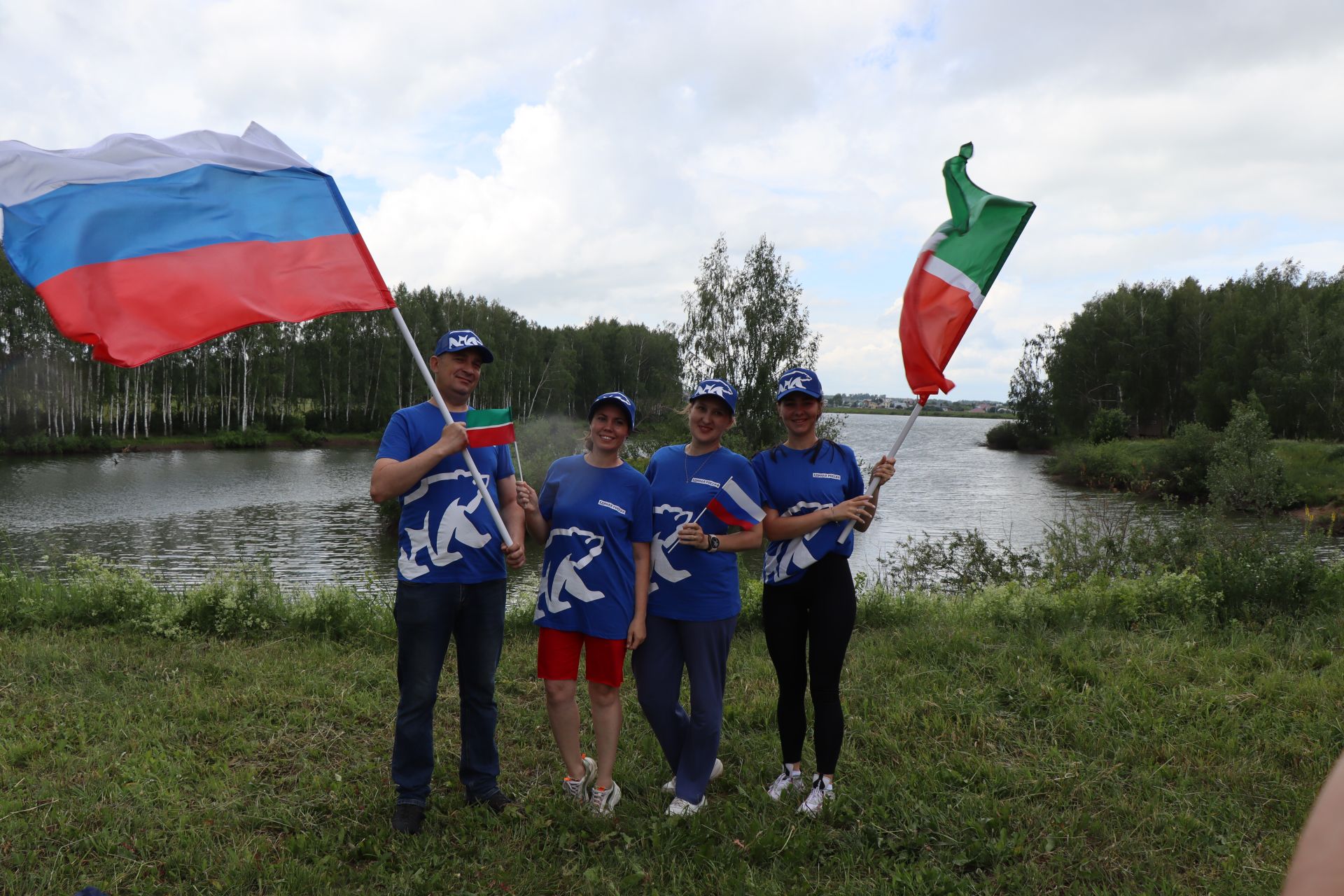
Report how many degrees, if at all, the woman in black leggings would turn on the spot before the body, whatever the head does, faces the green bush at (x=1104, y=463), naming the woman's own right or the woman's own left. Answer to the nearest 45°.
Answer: approximately 180°

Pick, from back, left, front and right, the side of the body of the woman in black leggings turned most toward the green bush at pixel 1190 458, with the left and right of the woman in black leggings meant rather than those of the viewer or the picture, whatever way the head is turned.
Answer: back

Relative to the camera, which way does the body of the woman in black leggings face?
toward the camera

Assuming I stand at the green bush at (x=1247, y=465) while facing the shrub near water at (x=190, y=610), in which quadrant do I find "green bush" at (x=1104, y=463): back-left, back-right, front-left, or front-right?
back-right

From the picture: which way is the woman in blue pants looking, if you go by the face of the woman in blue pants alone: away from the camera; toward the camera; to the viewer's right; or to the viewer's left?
toward the camera

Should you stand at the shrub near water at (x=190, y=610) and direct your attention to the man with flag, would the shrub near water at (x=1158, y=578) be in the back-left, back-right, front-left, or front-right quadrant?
front-left

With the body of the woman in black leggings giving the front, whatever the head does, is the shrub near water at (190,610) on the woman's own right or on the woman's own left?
on the woman's own right

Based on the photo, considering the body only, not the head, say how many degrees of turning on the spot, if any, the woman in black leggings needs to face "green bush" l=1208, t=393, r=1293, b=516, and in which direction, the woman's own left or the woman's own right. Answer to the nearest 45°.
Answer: approximately 135° to the woman's own left

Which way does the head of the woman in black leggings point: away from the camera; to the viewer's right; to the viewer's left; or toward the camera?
toward the camera

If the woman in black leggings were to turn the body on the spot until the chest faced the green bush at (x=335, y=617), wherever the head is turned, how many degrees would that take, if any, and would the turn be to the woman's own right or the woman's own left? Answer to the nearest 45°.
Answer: approximately 135° to the woman's own right
